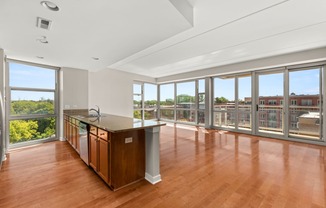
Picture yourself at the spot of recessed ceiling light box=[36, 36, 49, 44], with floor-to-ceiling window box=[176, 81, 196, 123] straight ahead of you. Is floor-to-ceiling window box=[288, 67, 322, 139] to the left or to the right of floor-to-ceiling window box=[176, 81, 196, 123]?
right

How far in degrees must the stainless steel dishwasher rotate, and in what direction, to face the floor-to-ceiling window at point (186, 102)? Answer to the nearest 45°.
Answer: approximately 135° to its right

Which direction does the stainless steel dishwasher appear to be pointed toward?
to the viewer's left

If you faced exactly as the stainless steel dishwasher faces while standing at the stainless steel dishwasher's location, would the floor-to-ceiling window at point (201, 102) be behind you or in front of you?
behind

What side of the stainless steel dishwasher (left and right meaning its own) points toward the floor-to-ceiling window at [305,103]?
back

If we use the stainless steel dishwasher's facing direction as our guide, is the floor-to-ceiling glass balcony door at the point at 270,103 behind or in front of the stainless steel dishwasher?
behind

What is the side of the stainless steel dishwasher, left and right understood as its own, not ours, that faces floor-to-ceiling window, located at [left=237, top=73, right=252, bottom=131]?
back

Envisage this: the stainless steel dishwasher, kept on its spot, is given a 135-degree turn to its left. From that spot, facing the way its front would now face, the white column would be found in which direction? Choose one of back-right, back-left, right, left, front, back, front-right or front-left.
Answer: front

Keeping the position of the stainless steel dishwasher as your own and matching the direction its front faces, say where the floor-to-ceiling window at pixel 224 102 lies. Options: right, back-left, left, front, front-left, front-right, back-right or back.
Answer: back

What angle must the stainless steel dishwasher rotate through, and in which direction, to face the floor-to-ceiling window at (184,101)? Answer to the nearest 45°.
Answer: approximately 135° to its right

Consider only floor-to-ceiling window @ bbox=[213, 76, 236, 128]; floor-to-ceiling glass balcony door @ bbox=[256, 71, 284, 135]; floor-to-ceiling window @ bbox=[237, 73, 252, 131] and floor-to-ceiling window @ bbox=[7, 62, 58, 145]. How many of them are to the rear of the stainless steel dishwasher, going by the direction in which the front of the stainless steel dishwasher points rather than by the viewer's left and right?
3
